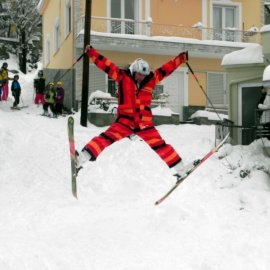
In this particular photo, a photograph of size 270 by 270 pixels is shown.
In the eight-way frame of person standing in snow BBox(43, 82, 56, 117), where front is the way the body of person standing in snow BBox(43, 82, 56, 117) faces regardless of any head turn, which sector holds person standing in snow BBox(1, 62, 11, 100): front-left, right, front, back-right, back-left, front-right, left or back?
back-right

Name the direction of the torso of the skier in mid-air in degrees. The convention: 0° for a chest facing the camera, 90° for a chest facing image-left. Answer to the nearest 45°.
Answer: approximately 0°

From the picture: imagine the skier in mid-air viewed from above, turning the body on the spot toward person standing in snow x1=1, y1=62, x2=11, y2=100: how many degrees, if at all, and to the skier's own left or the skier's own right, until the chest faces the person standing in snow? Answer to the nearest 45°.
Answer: approximately 180°

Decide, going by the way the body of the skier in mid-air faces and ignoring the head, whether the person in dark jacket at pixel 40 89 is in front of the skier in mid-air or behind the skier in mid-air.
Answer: behind

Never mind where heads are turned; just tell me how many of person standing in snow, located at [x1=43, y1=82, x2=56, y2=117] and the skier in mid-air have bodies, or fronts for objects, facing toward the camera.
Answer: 2

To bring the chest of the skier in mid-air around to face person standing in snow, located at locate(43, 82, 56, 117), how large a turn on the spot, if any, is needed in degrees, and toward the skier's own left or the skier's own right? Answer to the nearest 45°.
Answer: approximately 180°

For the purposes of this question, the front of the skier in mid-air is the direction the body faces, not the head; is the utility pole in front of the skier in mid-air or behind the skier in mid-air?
behind

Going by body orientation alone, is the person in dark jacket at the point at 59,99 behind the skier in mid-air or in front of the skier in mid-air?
behind
